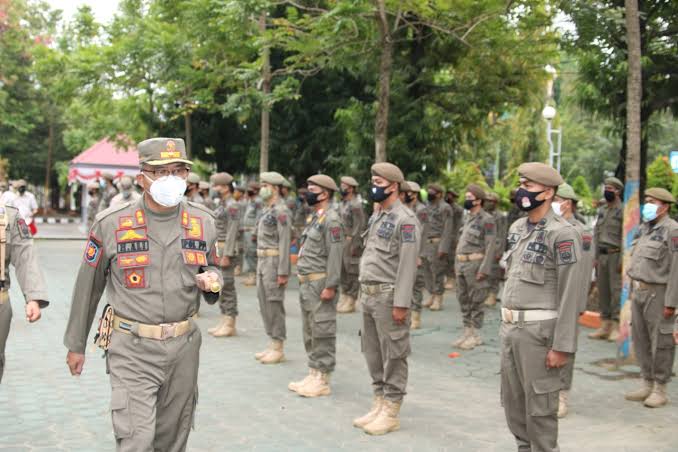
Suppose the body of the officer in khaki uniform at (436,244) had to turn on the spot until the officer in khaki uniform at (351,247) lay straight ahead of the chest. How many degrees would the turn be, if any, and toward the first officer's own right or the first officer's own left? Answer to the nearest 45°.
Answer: approximately 45° to the first officer's own right

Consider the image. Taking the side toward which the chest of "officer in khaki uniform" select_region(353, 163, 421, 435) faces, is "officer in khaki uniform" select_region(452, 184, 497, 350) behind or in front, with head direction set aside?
behind

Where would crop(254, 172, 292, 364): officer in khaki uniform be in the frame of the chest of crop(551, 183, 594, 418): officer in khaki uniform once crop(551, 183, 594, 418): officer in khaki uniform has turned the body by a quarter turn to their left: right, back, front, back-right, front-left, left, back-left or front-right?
back-right

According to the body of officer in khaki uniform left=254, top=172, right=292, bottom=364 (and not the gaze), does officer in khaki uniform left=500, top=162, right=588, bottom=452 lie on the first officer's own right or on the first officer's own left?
on the first officer's own left

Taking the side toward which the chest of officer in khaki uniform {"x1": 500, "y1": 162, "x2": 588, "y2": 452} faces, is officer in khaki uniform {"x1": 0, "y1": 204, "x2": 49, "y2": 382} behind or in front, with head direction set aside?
in front

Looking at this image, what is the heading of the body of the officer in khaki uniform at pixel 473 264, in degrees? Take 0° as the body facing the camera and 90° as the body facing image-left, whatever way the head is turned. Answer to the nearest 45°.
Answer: approximately 45°

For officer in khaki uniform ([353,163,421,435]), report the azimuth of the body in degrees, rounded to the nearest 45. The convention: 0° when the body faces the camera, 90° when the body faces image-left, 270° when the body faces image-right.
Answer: approximately 45°

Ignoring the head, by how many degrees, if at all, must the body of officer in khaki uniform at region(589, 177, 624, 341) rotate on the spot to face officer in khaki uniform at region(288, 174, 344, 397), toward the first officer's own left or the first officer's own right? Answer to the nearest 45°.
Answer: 0° — they already face them

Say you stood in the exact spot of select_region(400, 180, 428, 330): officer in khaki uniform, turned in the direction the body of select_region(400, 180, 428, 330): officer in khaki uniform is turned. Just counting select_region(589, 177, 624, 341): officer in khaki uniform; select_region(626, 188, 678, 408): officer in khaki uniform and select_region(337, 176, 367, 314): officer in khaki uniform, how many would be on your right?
1

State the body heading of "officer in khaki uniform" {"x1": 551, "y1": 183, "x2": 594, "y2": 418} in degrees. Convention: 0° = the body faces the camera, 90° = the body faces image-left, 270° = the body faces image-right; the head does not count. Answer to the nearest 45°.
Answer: approximately 45°

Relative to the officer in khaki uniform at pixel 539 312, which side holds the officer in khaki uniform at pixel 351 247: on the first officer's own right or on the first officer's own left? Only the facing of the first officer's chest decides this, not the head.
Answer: on the first officer's own right

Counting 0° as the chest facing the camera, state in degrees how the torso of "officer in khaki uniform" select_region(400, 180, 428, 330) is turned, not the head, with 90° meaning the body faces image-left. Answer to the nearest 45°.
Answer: approximately 45°
